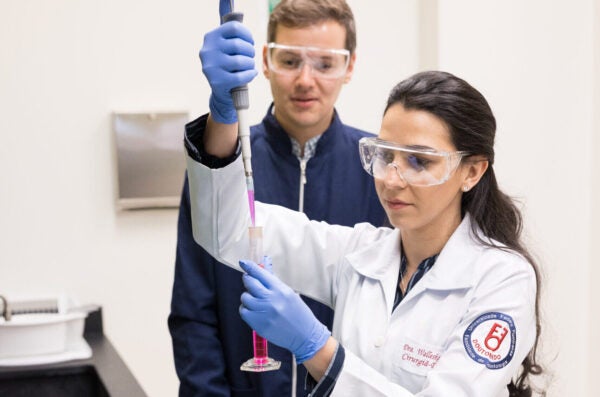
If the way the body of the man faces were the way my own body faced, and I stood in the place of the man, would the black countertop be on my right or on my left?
on my right

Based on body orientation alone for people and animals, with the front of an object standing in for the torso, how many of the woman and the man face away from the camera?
0

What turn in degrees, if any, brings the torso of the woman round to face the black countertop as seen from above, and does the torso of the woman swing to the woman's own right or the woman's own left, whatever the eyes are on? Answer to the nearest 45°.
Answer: approximately 90° to the woman's own right
